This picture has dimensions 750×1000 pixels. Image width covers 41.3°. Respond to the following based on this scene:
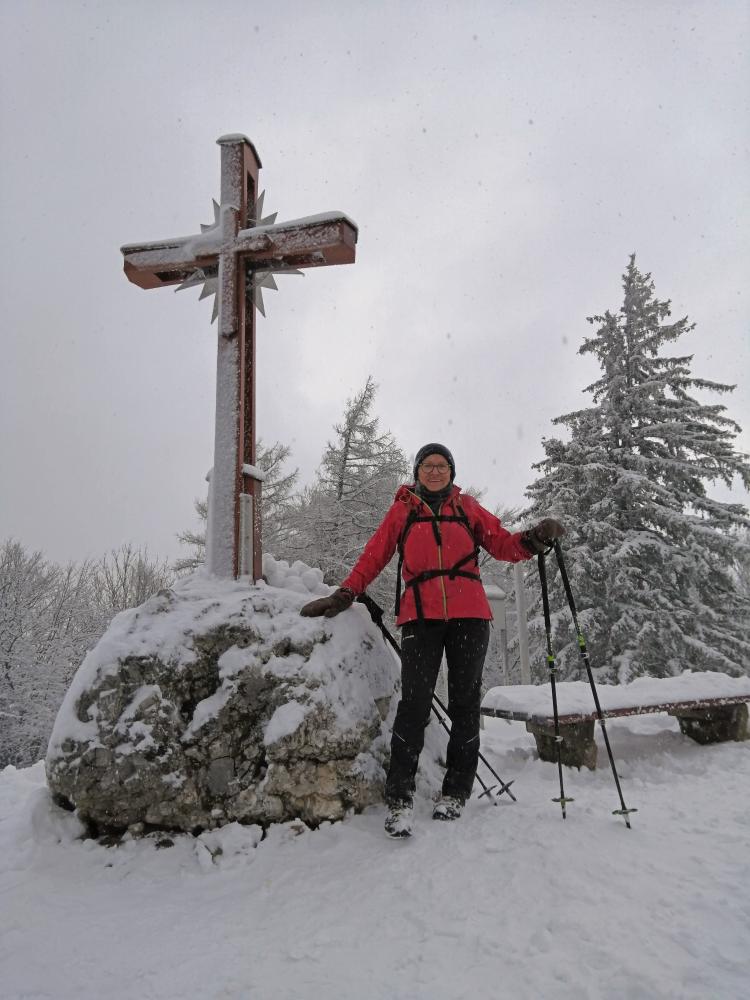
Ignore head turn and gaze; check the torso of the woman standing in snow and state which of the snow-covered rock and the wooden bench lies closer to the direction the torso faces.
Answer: the snow-covered rock

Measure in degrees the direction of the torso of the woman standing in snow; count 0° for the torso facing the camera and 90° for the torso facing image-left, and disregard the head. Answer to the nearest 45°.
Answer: approximately 0°

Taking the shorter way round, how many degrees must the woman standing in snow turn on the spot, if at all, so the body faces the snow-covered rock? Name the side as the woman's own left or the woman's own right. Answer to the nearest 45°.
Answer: approximately 90° to the woman's own right

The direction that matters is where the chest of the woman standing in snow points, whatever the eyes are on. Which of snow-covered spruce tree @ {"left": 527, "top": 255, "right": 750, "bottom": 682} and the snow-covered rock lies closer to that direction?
the snow-covered rock

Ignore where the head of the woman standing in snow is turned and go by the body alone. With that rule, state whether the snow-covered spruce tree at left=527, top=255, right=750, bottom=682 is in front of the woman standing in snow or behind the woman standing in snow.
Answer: behind

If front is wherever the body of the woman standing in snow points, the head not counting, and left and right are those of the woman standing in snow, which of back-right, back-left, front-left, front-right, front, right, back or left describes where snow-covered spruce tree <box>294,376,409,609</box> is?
back

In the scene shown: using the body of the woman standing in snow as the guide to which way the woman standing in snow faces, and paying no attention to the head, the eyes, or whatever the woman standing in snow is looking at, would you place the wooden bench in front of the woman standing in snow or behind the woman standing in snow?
behind

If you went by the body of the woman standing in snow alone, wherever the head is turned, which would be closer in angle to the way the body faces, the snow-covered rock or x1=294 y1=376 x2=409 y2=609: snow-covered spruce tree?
the snow-covered rock
